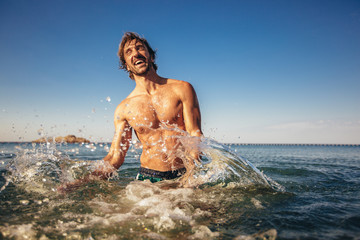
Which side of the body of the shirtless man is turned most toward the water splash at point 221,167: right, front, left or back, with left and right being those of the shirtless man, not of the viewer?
left

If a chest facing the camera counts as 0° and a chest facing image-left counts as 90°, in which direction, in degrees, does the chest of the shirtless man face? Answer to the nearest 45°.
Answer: approximately 0°

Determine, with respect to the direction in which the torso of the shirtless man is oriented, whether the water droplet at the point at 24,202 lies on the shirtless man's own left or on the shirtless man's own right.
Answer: on the shirtless man's own right
